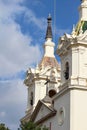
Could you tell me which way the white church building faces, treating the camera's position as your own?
facing the viewer and to the left of the viewer
